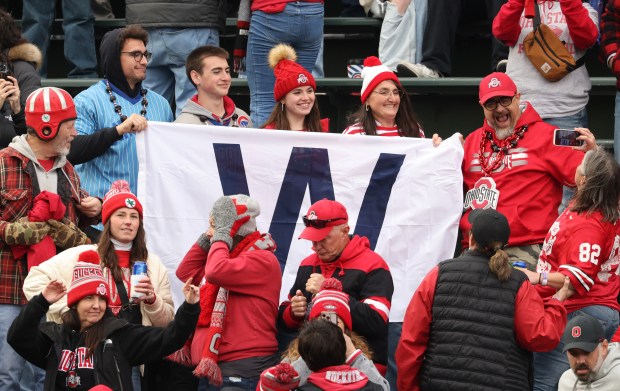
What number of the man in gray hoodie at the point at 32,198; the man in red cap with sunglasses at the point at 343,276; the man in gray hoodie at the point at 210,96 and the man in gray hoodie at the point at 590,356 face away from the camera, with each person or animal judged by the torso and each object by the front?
0

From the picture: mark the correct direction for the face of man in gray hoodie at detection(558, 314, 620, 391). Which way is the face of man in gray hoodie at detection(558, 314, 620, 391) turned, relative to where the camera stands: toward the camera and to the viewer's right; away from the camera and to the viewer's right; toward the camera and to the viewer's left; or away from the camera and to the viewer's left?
toward the camera and to the viewer's left

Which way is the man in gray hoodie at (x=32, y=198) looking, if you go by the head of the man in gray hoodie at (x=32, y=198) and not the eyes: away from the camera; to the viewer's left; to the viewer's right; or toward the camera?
to the viewer's right

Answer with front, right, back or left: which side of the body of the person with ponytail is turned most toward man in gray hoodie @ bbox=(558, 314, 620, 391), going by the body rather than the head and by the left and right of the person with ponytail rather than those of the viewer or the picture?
right

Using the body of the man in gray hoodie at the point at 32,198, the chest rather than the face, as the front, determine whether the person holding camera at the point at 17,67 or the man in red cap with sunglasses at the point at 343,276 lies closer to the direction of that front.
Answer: the man in red cap with sunglasses

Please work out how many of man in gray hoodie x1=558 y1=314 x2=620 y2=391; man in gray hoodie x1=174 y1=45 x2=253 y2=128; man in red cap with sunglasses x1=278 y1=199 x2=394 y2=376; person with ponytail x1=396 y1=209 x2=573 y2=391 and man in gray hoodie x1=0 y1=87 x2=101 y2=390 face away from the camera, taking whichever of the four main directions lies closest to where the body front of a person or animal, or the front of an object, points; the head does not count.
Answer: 1

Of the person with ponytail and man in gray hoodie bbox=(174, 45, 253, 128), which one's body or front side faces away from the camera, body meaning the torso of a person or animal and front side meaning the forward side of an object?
the person with ponytail

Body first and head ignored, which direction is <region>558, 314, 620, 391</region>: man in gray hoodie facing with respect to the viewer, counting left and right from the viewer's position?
facing the viewer and to the left of the viewer

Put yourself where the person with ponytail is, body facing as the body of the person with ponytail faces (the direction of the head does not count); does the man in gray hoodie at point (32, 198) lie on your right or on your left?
on your left

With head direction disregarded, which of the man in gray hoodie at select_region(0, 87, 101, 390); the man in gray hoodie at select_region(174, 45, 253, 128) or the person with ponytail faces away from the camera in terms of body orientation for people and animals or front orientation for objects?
the person with ponytail

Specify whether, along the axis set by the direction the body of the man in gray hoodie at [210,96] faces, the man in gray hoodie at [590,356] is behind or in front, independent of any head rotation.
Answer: in front

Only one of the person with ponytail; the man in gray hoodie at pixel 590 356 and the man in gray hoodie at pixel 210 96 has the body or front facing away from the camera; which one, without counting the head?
the person with ponytail

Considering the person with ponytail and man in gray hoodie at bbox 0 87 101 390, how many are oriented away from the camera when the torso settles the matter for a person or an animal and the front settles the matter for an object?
1

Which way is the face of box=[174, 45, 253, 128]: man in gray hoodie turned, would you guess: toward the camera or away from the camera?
toward the camera
